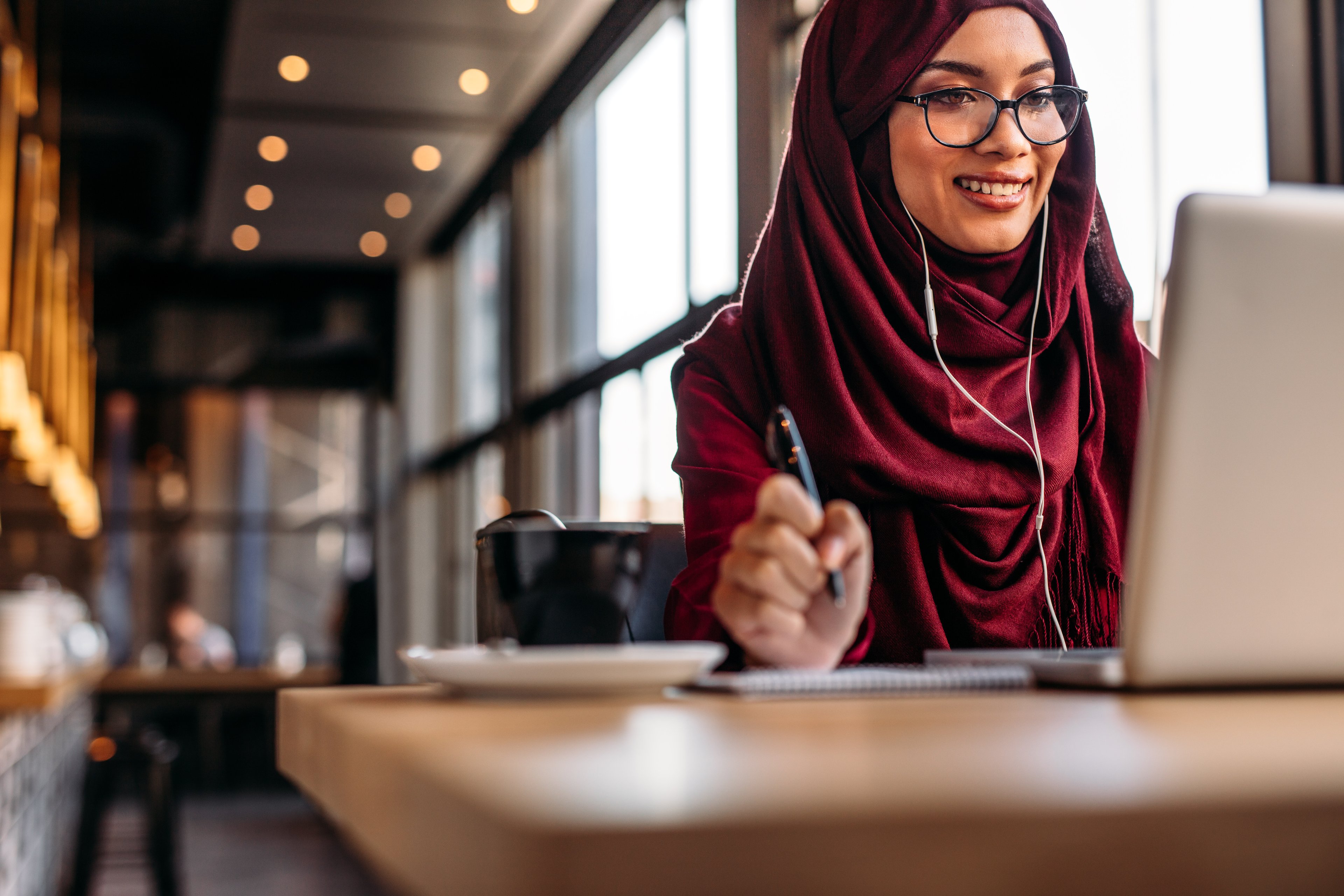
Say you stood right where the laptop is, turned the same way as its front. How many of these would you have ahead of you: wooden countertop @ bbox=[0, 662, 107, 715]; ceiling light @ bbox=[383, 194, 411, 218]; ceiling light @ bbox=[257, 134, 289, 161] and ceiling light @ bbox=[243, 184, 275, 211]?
4

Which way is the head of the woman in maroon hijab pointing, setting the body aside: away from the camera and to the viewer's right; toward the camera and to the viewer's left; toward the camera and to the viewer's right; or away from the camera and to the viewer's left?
toward the camera and to the viewer's right

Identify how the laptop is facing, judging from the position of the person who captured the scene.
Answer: facing away from the viewer and to the left of the viewer

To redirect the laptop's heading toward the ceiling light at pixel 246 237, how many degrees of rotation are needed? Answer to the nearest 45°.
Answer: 0° — it already faces it

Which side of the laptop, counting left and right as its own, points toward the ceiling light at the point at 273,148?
front

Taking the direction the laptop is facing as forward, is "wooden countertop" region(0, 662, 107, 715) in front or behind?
in front

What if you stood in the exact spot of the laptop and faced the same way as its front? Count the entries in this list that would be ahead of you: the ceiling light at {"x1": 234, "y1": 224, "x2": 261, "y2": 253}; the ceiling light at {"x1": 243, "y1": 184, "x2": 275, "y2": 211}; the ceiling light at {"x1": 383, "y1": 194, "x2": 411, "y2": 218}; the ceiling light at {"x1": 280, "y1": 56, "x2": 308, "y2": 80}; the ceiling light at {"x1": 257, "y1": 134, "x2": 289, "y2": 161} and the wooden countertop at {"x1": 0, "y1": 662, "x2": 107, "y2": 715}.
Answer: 6

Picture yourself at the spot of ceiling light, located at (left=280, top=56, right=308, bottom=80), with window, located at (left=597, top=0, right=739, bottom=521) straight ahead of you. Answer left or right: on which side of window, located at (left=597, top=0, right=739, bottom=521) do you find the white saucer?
right

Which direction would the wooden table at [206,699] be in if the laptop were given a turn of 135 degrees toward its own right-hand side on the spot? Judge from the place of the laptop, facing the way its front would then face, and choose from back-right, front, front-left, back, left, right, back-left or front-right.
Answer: back-left

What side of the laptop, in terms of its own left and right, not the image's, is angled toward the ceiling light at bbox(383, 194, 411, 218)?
front

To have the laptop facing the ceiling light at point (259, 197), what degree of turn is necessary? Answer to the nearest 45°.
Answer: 0° — it already faces it

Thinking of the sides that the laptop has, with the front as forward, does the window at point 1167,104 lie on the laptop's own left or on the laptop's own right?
on the laptop's own right

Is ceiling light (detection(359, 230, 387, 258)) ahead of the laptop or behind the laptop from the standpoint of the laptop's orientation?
ahead

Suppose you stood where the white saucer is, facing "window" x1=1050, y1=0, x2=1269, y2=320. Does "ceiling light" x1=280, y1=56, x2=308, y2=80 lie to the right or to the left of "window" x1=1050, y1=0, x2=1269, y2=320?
left
